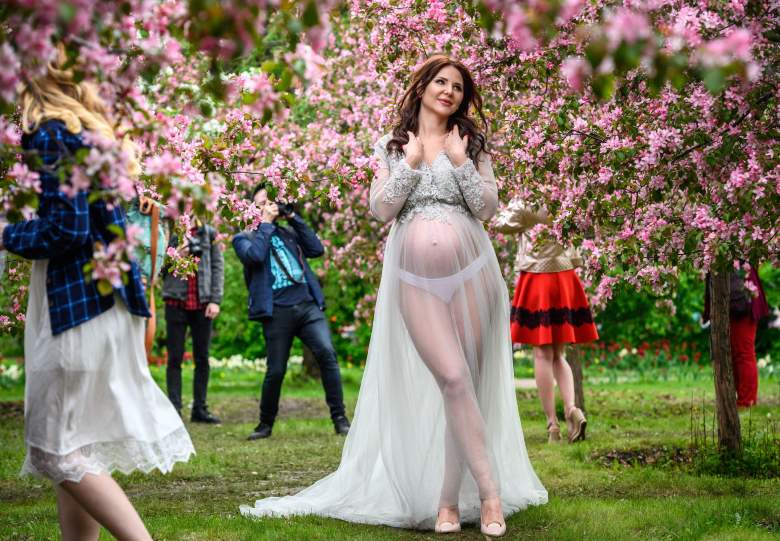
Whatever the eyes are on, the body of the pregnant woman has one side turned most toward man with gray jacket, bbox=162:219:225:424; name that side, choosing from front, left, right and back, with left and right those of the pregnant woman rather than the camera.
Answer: back

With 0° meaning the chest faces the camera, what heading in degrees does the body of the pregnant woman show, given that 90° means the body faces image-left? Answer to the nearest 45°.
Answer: approximately 0°

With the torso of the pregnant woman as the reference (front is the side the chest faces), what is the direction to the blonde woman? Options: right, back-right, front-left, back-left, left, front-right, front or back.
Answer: front-right

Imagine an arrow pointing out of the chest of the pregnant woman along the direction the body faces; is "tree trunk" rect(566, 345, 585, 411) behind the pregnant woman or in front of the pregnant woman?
behind

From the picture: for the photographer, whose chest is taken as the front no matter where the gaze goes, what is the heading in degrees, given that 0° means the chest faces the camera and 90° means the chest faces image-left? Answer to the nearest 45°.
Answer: approximately 315°

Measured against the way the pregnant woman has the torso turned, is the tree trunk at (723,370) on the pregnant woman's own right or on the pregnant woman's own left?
on the pregnant woman's own left
